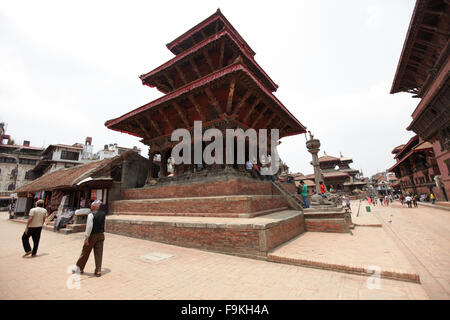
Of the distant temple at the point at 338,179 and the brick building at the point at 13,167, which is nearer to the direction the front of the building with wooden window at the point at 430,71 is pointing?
the brick building

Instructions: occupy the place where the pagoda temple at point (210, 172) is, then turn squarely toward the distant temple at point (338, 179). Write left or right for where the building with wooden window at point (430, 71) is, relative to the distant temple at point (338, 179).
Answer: right

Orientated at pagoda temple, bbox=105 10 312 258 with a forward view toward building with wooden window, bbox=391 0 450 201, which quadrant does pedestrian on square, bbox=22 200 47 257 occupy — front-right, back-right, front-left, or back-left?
back-right

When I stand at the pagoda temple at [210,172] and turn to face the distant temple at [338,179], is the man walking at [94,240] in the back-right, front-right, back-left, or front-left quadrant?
back-right

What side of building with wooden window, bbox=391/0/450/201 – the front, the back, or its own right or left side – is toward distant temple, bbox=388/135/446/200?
right

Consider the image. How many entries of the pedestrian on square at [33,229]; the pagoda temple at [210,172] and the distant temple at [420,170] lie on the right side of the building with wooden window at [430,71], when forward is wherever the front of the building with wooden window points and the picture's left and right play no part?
1

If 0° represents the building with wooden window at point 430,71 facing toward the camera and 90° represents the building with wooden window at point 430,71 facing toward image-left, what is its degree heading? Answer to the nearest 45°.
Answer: approximately 90°

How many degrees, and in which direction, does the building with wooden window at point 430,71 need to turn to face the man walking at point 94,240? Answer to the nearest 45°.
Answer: approximately 90° to its left

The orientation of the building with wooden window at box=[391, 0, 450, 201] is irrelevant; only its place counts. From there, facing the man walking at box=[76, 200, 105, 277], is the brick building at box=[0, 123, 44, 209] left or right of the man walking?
right

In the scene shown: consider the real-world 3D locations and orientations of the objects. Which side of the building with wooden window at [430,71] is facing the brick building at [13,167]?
front

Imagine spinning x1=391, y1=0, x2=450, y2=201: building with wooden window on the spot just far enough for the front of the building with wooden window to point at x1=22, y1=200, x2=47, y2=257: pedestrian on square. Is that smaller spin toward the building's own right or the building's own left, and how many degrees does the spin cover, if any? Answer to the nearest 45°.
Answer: approximately 45° to the building's own left

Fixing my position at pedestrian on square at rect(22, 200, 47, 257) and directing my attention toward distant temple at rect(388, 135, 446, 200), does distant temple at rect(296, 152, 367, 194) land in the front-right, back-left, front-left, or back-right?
front-left

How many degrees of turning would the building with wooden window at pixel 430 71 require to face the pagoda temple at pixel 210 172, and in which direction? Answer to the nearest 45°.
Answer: approximately 45° to its left
